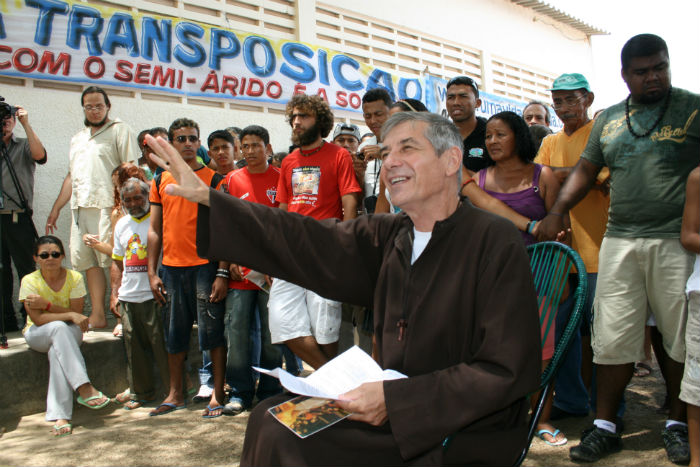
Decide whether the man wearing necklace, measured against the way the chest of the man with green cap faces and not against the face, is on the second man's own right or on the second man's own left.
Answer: on the second man's own left

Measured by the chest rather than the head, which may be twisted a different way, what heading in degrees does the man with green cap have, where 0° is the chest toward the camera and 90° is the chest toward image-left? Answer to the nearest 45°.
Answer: approximately 45°

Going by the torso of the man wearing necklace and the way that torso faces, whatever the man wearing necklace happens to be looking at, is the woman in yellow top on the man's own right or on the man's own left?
on the man's own right

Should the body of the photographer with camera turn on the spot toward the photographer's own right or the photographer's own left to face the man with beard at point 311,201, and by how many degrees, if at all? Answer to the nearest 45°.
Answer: approximately 45° to the photographer's own left

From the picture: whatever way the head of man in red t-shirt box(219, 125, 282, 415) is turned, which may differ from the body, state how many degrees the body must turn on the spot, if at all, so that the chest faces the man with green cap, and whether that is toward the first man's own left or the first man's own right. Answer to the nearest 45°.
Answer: approximately 45° to the first man's own left
